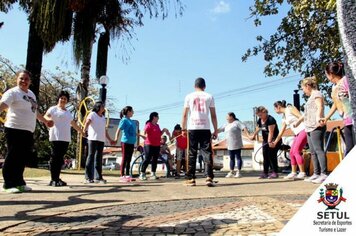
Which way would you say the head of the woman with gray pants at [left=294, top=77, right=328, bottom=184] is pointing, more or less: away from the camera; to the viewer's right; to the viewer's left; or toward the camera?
to the viewer's left

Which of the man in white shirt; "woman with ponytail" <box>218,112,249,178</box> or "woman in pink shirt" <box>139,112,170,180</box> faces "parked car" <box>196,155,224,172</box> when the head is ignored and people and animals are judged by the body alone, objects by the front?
the man in white shirt

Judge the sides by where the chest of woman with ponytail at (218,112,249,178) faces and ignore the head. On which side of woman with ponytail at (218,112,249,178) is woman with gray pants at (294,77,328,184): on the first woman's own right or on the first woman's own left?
on the first woman's own left

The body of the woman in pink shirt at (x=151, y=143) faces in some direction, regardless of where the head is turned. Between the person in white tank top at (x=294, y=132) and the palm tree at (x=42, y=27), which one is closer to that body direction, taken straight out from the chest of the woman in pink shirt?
the person in white tank top

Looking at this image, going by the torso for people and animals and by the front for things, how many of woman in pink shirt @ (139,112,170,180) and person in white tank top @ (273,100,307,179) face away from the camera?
0

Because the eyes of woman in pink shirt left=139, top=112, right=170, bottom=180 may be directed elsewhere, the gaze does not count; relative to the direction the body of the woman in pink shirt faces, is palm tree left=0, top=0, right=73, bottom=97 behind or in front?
behind

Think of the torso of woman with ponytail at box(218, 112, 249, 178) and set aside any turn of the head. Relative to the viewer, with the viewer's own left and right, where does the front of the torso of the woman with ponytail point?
facing the viewer and to the left of the viewer

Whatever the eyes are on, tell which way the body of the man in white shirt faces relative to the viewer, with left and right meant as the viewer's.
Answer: facing away from the viewer

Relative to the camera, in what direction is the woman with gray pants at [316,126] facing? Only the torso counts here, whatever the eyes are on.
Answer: to the viewer's left

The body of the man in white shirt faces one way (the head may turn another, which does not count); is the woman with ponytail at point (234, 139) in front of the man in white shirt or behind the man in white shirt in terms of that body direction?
in front

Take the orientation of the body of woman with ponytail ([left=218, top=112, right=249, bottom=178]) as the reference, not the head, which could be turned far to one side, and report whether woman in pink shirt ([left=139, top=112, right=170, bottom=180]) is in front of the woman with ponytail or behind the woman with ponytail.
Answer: in front

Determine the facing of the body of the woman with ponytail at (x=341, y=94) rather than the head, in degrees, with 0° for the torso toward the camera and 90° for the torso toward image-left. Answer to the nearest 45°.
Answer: approximately 90°

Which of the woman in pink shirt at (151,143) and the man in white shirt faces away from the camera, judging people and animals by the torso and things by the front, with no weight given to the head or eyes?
the man in white shirt
